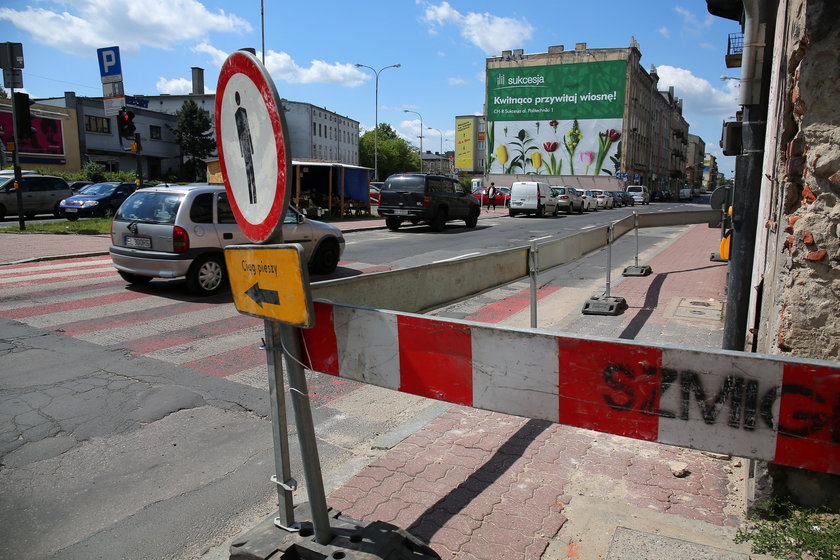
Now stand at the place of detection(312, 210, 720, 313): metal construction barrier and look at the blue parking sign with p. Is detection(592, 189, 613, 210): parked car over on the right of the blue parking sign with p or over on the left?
right

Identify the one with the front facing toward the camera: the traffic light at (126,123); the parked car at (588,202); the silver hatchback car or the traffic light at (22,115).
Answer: the traffic light at (126,123)

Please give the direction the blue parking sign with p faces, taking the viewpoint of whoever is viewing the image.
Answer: facing the viewer

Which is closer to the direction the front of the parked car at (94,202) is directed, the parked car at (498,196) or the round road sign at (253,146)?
the round road sign

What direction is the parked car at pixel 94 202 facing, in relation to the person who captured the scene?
facing the viewer and to the left of the viewer

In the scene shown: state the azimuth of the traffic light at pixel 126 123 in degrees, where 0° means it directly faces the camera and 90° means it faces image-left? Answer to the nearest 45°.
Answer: approximately 0°

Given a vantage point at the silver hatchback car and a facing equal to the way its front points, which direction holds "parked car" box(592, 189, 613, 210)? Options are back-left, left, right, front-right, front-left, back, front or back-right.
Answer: front
